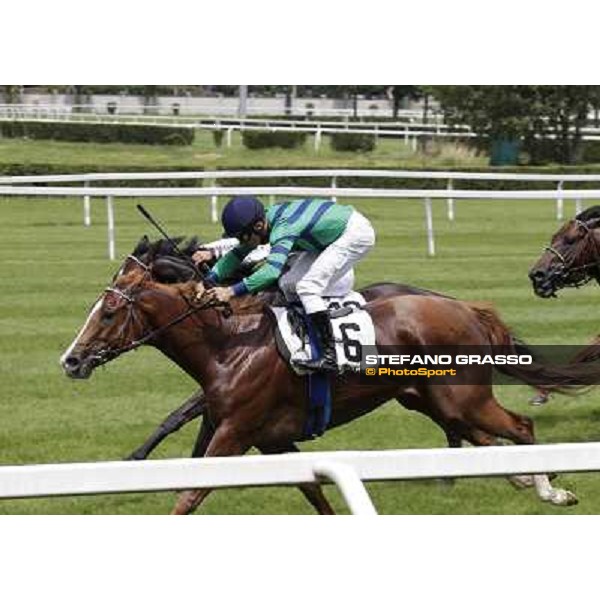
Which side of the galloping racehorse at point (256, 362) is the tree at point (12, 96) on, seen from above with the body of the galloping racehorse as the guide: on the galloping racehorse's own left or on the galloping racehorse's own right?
on the galloping racehorse's own right

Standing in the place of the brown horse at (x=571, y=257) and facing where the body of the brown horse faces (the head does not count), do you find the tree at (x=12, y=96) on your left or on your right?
on your right

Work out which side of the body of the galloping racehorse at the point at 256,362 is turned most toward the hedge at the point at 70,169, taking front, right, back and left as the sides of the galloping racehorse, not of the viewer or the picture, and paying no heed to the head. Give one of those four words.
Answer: right

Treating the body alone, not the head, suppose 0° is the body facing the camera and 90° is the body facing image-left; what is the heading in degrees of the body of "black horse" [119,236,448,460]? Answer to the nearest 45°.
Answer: approximately 90°

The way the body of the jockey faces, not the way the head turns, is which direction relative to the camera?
to the viewer's left

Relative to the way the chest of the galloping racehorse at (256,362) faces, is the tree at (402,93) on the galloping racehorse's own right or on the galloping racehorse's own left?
on the galloping racehorse's own right

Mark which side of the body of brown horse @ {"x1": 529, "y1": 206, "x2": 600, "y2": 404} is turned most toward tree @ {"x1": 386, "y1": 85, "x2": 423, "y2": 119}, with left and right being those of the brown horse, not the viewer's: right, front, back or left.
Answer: right

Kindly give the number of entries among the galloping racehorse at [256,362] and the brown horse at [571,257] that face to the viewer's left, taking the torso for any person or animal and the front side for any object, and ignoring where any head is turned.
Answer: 2

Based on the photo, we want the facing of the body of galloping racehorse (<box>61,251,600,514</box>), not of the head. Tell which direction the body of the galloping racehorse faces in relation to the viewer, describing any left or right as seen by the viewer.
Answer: facing to the left of the viewer

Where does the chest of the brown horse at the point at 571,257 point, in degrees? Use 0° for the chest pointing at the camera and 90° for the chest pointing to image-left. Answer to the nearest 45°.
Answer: approximately 90°
